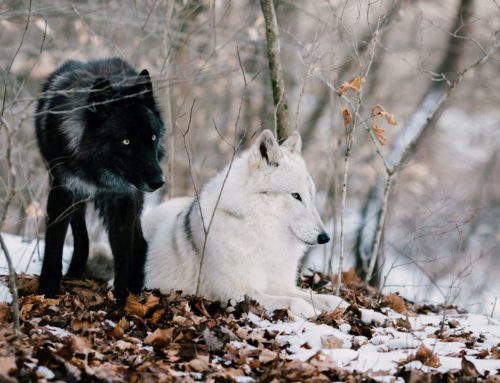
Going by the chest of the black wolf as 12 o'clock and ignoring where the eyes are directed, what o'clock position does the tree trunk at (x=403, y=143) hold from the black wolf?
The tree trunk is roughly at 9 o'clock from the black wolf.

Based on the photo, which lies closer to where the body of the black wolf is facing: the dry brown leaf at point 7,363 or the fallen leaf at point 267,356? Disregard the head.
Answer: the fallen leaf

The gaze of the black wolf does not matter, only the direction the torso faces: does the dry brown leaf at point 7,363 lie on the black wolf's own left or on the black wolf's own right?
on the black wolf's own right

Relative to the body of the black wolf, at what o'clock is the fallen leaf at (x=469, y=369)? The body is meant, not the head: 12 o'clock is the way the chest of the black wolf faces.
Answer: The fallen leaf is roughly at 12 o'clock from the black wolf.

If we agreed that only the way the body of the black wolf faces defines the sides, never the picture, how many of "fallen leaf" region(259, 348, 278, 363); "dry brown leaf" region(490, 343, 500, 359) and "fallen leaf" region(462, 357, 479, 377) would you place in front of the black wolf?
3

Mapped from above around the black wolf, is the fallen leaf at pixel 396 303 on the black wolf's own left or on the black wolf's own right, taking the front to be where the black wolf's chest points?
on the black wolf's own left

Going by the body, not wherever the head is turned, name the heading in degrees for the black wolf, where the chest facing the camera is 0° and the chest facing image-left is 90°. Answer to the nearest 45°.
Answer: approximately 315°

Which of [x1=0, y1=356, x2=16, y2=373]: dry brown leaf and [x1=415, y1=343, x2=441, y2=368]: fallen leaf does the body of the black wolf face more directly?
the fallen leaf
